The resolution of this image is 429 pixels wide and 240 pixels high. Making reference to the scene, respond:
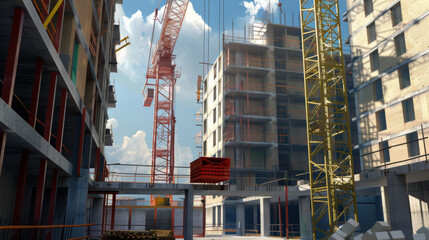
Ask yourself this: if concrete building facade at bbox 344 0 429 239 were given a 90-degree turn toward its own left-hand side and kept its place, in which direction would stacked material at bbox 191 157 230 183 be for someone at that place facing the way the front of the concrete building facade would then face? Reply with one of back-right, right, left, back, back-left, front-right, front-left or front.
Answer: right

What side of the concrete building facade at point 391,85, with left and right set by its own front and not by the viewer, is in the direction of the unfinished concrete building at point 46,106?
front

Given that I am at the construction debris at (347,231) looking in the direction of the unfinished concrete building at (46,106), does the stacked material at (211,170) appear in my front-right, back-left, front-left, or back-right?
front-right

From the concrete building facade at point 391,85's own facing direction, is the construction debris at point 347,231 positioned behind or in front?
in front

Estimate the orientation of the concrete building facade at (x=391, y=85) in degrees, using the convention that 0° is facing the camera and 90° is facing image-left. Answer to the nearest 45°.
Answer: approximately 45°
